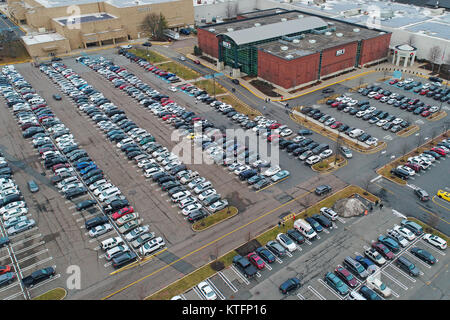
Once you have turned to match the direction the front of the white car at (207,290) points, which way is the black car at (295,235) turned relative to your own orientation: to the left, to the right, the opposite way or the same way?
the same way

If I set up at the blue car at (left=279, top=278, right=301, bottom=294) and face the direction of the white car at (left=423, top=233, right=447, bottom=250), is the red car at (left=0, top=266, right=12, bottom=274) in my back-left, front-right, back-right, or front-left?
back-left

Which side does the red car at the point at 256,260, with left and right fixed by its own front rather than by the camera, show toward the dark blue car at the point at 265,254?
right

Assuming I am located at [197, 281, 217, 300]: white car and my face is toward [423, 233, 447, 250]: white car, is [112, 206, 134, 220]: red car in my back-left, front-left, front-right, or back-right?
back-left

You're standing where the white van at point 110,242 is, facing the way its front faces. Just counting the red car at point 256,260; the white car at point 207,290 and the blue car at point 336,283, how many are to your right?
3

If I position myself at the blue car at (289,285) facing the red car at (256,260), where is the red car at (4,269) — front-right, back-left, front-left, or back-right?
front-left

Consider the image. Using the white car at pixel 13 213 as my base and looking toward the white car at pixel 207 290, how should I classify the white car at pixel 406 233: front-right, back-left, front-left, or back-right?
front-left

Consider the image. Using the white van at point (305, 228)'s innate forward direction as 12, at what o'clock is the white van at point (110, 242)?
the white van at point (110, 242) is roughly at 4 o'clock from the white van at point (305, 228).

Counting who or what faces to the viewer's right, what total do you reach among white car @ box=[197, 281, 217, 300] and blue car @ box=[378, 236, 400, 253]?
0

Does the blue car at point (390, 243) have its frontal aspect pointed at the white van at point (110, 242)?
no

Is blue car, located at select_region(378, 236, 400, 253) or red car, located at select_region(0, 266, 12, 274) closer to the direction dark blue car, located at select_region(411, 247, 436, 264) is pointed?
the blue car

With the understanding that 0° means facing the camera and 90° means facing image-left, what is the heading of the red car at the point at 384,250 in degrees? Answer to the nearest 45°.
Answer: approximately 315°
